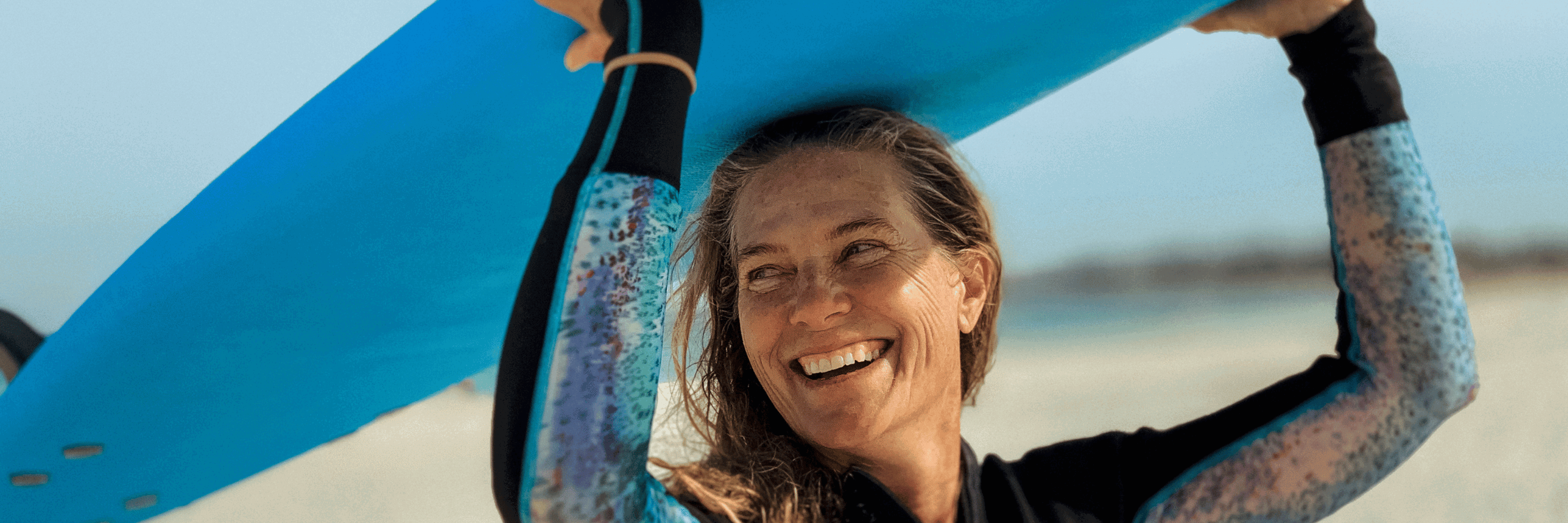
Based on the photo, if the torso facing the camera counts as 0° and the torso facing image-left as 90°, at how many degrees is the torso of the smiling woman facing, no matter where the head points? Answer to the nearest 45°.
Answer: approximately 45°
